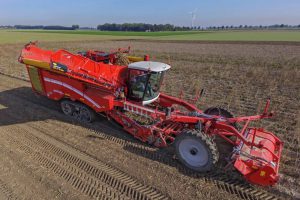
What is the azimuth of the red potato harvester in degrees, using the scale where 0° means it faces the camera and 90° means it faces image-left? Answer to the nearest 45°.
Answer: approximately 315°
